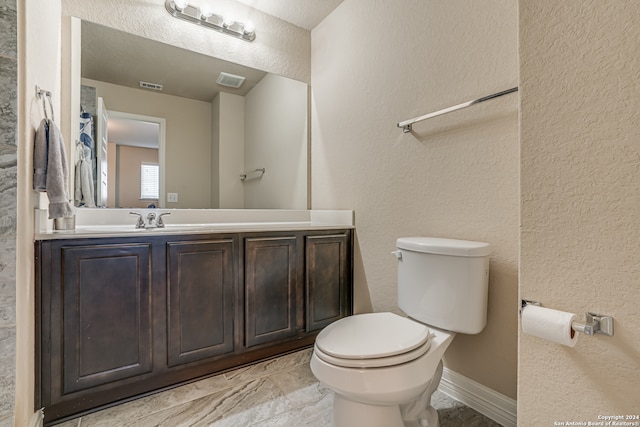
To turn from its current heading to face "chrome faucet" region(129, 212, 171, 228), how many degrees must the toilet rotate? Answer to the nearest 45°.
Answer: approximately 45° to its right

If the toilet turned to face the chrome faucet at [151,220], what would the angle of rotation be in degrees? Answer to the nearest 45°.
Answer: approximately 45° to its right

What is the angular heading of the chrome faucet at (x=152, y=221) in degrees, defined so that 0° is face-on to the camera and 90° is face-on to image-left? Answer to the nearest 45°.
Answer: approximately 0°

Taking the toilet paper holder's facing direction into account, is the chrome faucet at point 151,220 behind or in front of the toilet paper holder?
in front

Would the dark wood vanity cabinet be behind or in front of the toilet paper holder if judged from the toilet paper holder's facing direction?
in front

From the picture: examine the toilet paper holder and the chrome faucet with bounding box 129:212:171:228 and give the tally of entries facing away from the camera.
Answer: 0

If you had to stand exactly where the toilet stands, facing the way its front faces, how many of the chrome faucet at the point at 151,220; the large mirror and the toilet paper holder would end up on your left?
1

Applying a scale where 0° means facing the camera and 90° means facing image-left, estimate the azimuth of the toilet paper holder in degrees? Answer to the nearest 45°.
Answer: approximately 45°
